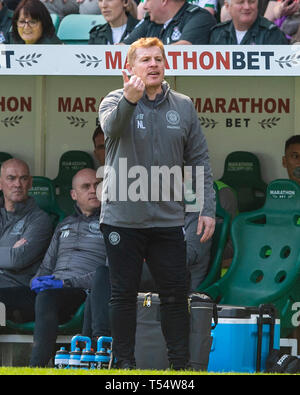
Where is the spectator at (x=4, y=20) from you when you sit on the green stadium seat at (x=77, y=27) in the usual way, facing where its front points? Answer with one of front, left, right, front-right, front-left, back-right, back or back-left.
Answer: front-right

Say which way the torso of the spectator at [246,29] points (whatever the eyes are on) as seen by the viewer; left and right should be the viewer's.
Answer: facing the viewer

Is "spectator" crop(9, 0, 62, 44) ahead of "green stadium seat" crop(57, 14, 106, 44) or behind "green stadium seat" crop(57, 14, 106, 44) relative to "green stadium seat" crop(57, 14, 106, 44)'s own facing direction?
ahead

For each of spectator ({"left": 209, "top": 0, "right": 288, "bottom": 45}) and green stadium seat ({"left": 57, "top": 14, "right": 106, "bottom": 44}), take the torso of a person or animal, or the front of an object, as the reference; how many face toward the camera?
2

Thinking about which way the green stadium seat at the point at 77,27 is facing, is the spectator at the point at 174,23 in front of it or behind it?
in front

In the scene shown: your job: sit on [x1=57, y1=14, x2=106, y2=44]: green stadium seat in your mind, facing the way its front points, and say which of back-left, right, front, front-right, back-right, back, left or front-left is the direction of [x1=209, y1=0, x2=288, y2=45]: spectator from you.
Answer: front-left

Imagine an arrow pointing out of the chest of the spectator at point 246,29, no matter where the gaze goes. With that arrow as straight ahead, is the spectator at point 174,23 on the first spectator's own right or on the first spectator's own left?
on the first spectator's own right

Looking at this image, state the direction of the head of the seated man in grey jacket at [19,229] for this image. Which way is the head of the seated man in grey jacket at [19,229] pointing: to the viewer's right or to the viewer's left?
to the viewer's right
